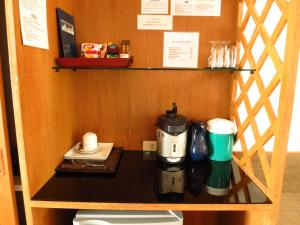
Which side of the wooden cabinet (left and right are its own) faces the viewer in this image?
front

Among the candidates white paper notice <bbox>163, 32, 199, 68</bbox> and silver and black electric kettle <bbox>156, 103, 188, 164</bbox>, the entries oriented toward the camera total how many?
2

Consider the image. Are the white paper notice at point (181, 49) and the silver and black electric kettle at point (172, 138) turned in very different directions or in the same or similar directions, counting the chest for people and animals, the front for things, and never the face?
same or similar directions

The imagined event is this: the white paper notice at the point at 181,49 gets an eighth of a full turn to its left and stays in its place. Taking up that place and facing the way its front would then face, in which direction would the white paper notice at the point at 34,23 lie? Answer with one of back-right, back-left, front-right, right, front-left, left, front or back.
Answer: right

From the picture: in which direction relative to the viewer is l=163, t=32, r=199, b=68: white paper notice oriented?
toward the camera

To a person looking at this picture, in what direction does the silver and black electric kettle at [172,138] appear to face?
facing the viewer
